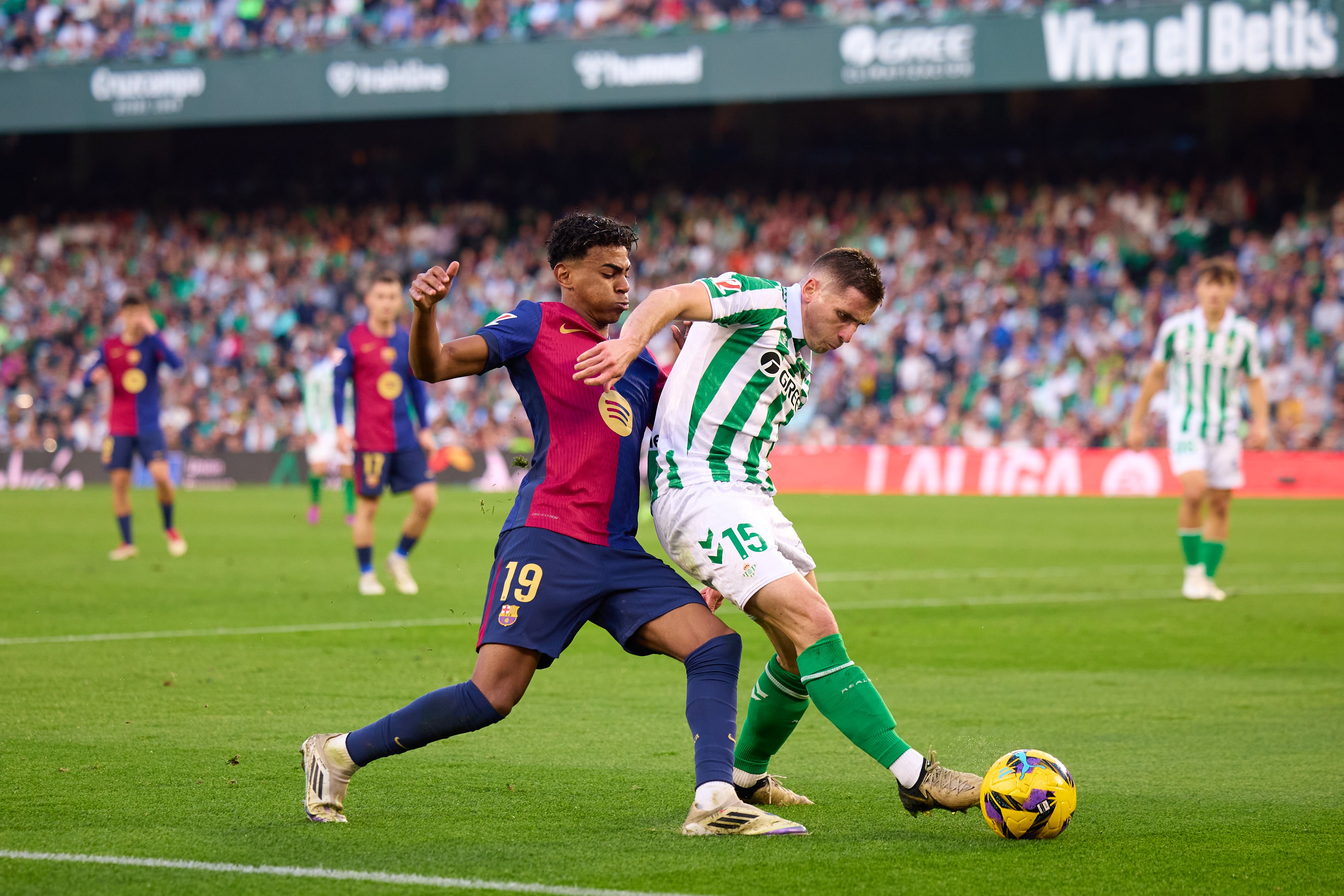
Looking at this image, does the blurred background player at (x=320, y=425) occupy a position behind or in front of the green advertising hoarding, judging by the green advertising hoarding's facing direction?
in front

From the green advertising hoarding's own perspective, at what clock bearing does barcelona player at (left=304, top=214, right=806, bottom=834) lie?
The barcelona player is roughly at 12 o'clock from the green advertising hoarding.

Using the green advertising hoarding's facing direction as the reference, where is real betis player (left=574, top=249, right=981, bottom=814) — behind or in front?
in front

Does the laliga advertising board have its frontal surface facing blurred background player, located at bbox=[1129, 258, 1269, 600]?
yes

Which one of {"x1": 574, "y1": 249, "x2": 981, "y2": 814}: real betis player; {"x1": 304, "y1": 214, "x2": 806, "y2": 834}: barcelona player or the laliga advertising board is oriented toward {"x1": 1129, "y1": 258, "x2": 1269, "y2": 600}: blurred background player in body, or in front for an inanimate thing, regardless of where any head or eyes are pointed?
the laliga advertising board

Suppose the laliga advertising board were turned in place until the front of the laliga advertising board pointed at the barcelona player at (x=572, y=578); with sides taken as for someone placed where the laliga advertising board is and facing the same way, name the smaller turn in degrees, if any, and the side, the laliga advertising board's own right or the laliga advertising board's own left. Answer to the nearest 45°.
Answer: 0° — it already faces them

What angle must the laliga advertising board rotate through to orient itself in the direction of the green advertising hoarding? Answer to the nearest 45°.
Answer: approximately 135° to its right

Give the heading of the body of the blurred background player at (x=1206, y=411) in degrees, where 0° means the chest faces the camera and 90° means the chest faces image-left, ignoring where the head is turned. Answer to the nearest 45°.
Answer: approximately 0°

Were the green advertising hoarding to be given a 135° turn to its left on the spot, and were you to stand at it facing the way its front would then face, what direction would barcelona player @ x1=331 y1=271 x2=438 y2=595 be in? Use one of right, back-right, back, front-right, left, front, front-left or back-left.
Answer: back-right

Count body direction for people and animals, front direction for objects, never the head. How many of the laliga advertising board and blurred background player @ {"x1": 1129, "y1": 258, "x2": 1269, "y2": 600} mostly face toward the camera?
2
